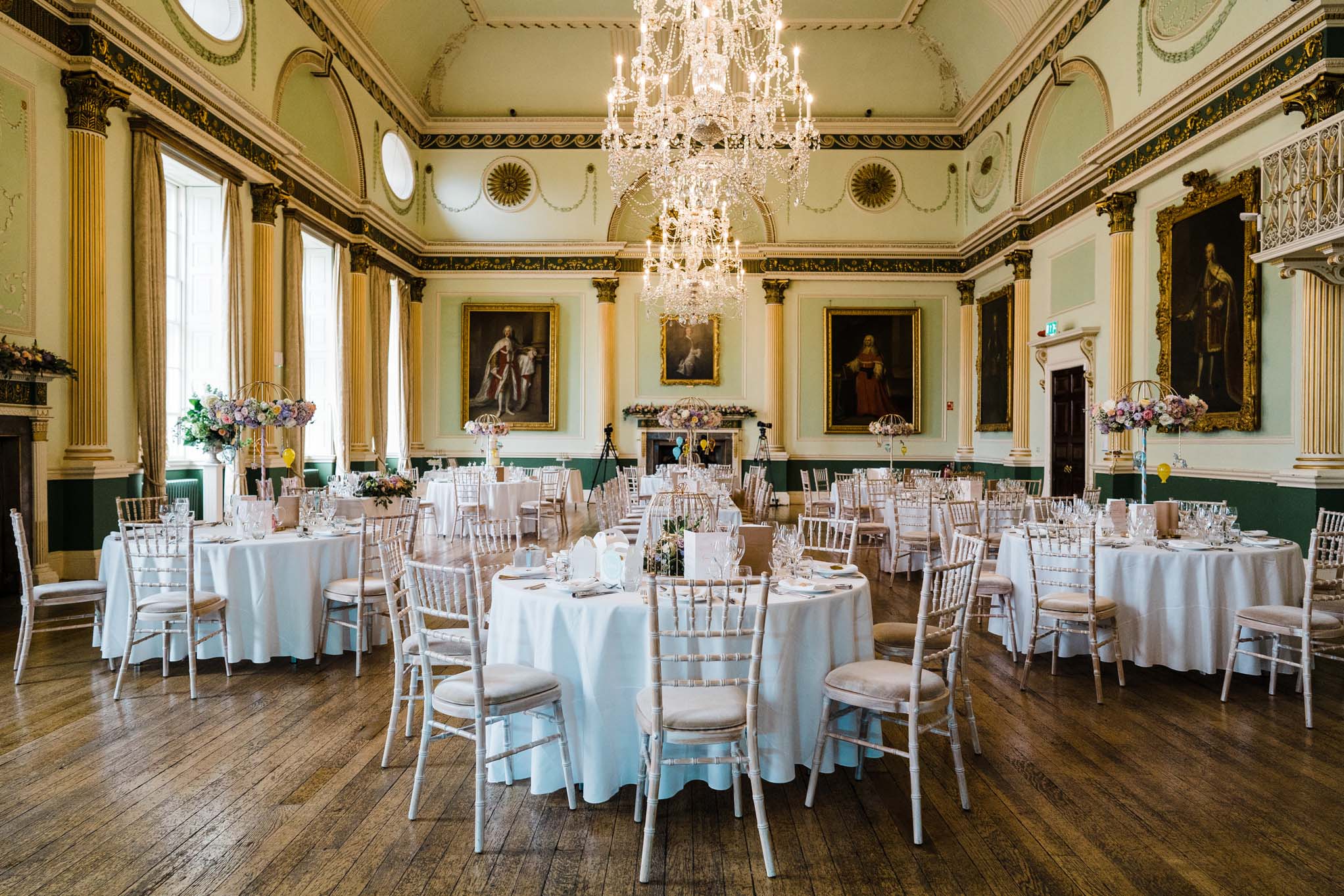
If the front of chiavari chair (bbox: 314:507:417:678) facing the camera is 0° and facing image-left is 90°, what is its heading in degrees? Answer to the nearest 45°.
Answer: approximately 135°

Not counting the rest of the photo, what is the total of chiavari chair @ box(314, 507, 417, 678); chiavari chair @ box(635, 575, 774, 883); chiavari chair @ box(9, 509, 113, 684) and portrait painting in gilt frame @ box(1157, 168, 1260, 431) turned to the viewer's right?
1

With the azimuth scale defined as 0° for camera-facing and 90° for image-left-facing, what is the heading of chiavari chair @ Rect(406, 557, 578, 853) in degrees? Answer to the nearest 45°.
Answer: approximately 225°

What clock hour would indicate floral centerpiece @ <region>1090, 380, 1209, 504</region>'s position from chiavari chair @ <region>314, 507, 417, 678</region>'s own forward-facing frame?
The floral centerpiece is roughly at 5 o'clock from the chiavari chair.

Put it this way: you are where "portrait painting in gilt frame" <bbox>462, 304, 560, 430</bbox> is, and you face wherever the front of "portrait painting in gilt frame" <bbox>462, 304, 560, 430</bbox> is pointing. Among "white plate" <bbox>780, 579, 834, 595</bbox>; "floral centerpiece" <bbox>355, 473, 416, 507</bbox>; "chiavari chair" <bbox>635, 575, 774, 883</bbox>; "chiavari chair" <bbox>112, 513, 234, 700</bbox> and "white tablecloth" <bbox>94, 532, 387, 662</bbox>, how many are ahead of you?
5

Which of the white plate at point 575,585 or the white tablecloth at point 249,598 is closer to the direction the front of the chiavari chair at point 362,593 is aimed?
the white tablecloth

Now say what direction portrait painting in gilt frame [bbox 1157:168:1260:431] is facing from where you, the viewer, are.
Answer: facing the viewer and to the left of the viewer

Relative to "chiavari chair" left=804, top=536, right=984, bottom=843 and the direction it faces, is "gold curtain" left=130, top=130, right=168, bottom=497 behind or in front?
in front

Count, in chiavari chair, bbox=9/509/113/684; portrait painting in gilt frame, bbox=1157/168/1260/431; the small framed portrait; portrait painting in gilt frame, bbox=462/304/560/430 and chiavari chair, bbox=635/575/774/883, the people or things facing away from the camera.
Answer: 1

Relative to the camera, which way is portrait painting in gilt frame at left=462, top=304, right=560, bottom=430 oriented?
toward the camera

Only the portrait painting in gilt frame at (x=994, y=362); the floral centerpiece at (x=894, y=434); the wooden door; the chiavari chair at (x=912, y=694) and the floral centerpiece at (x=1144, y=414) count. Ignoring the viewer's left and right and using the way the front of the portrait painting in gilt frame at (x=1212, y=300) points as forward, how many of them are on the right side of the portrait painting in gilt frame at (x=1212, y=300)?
3

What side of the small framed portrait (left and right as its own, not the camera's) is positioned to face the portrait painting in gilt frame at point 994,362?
left

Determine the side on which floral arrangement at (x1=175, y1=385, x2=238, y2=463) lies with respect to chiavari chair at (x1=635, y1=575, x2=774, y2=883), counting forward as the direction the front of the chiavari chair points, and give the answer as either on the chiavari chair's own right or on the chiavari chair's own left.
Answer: on the chiavari chair's own left

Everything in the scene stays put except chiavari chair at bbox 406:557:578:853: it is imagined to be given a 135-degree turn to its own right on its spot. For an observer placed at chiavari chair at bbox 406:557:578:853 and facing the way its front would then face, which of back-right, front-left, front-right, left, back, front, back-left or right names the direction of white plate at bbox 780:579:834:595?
left

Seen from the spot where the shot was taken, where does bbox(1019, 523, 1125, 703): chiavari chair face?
facing away from the viewer and to the right of the viewer

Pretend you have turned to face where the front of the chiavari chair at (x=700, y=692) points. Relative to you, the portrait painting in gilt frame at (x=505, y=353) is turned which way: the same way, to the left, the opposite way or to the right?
the opposite way

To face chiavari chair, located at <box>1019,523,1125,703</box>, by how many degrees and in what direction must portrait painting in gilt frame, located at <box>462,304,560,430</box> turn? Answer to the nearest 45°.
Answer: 0° — it already faces it

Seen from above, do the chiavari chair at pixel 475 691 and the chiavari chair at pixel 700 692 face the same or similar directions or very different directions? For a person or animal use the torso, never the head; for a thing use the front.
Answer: same or similar directions
